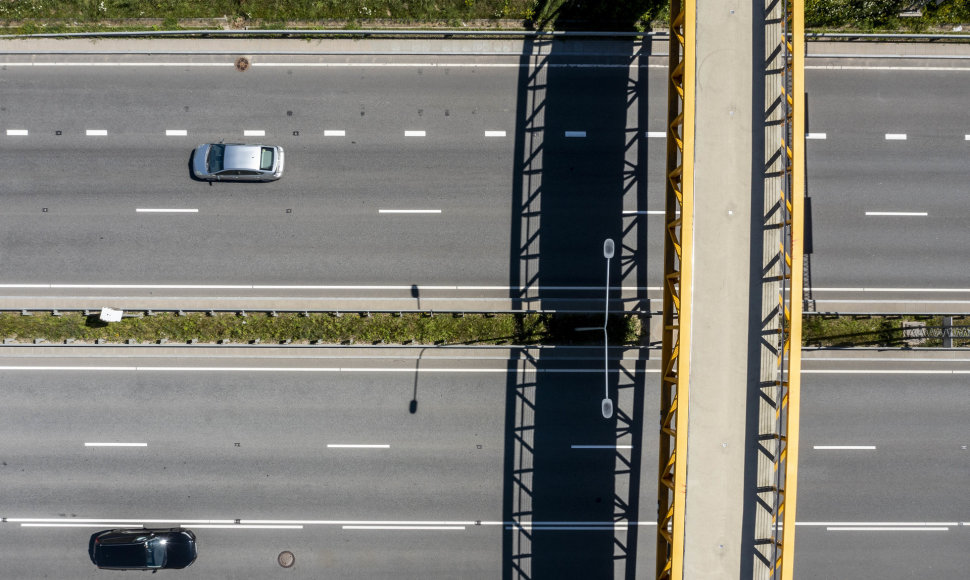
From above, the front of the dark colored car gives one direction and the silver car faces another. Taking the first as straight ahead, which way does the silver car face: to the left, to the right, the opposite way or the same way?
the opposite way

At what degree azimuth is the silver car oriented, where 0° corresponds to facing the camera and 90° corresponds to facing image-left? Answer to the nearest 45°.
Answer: approximately 90°

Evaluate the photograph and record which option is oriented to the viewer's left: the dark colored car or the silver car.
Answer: the silver car

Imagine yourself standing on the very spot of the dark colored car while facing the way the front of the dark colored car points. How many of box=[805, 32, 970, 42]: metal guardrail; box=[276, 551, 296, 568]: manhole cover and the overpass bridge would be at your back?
0

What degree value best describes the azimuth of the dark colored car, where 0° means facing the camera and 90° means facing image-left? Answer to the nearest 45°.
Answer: approximately 270°

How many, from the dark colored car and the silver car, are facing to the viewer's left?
1
